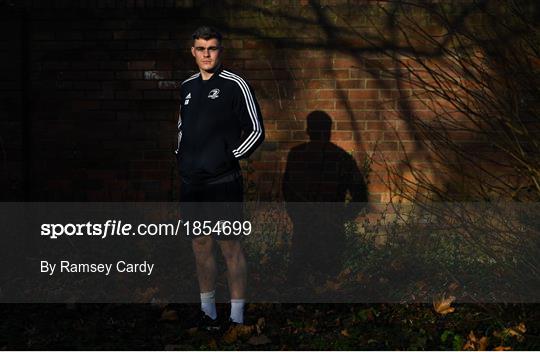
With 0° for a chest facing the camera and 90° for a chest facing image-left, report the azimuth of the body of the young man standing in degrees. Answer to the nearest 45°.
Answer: approximately 45°

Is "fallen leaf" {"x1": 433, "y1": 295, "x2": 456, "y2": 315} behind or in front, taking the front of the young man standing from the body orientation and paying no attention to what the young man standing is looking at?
behind

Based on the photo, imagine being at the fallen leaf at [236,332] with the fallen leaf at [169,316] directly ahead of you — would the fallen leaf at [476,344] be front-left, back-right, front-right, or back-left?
back-right

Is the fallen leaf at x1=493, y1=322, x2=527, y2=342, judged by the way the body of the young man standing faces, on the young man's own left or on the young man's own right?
on the young man's own left
